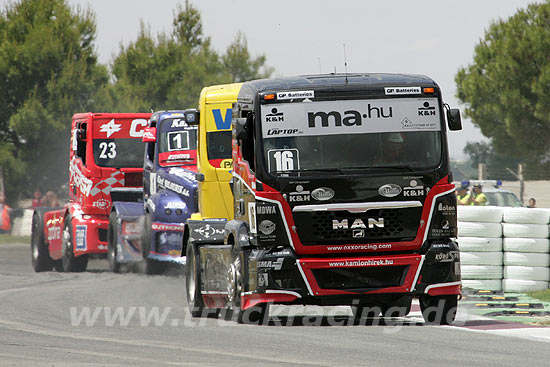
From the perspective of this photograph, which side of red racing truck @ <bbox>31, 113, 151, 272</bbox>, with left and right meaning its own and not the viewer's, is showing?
front

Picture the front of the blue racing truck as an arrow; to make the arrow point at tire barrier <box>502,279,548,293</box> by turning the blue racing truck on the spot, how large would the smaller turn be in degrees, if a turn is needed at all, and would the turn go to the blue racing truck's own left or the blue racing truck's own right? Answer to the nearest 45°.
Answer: approximately 45° to the blue racing truck's own left

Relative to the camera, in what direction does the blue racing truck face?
facing the viewer

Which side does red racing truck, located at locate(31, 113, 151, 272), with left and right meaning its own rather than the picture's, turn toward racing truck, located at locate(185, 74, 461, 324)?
front

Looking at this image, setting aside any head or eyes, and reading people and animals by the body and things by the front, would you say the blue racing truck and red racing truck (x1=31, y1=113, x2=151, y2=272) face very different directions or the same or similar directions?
same or similar directions

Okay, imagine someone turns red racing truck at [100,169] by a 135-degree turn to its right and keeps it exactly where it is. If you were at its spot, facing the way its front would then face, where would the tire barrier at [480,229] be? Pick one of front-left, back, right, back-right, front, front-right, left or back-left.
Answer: back

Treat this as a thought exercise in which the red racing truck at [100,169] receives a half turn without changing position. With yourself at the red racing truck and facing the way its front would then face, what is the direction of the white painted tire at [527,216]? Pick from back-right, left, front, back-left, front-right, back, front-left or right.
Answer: back-right

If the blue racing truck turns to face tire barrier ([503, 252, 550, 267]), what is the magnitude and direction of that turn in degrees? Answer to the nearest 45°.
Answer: approximately 45° to its left

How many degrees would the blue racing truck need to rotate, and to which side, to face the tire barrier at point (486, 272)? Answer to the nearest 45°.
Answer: approximately 45° to its left

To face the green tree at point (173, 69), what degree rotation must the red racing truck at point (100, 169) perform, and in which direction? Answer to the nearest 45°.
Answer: approximately 180°

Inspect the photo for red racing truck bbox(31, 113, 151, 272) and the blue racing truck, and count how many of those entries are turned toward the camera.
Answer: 2

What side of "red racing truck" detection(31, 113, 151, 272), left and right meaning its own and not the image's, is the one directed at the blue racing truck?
front

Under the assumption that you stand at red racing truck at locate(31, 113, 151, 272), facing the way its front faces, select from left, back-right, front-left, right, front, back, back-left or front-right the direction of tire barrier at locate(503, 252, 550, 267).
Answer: front-left
